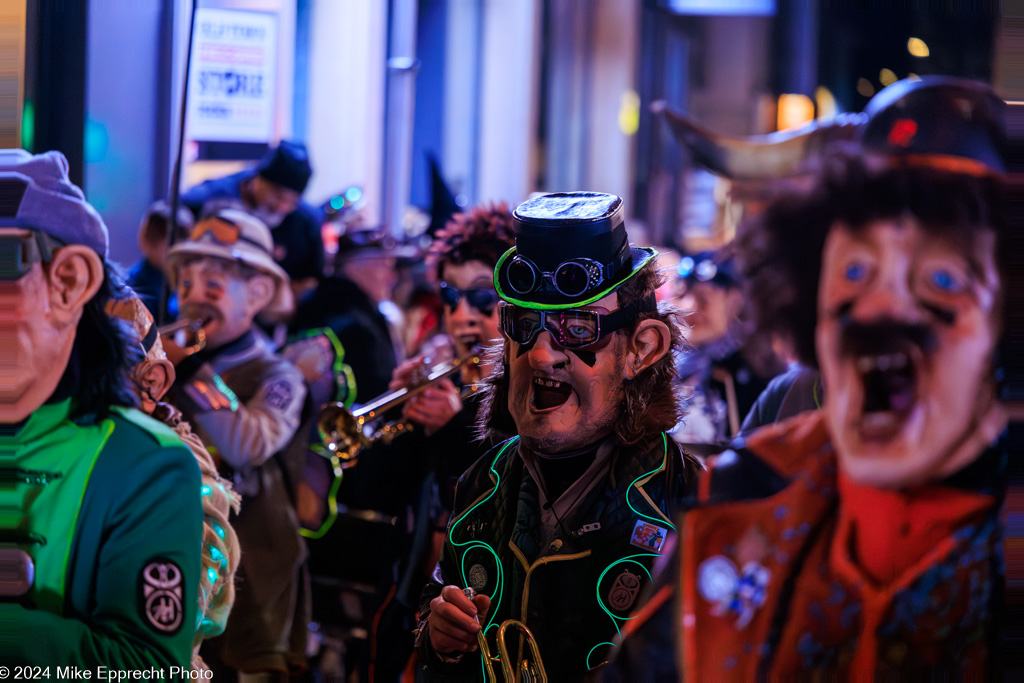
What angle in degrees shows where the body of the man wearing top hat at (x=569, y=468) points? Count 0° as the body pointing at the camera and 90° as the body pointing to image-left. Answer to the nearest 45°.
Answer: approximately 45°

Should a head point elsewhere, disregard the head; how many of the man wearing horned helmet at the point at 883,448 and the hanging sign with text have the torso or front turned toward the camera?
2

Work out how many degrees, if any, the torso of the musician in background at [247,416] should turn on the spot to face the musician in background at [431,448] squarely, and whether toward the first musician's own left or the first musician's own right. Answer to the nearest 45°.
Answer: approximately 90° to the first musician's own left

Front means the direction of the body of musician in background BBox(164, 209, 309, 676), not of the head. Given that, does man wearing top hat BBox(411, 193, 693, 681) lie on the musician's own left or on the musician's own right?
on the musician's own left

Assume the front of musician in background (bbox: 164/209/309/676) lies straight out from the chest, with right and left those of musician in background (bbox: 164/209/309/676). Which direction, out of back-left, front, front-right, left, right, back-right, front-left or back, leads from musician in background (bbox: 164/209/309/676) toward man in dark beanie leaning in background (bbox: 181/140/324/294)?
back-right
